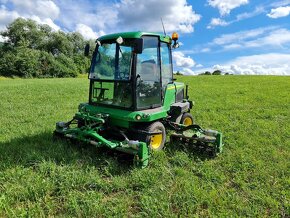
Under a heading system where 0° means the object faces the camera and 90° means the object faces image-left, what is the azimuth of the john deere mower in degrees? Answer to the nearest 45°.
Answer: approximately 45°
